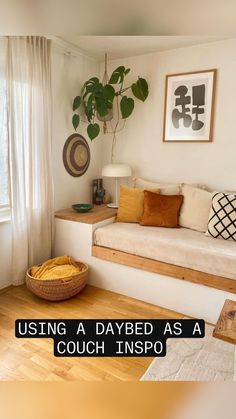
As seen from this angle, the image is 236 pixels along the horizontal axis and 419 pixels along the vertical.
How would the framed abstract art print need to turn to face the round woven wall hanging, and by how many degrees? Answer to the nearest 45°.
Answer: approximately 45° to its right

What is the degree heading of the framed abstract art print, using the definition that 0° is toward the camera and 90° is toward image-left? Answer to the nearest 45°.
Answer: approximately 45°

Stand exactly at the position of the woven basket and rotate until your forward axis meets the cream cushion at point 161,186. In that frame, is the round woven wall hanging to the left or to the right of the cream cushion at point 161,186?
left

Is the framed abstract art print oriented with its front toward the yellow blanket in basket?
no

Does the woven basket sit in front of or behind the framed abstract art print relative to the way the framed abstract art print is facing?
in front
